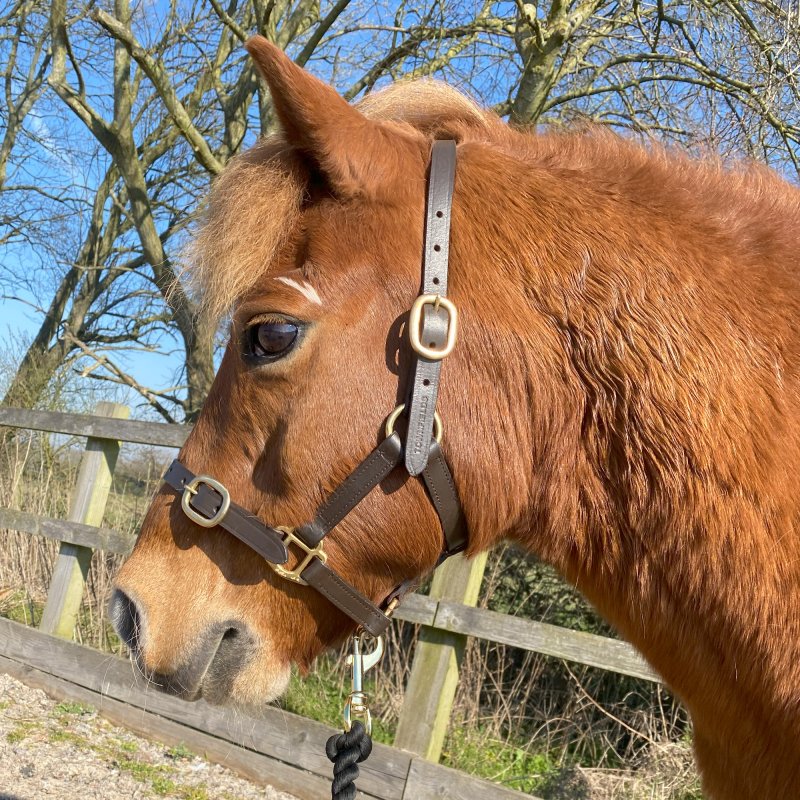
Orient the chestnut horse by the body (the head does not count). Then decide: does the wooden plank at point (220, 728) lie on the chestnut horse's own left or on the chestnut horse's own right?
on the chestnut horse's own right

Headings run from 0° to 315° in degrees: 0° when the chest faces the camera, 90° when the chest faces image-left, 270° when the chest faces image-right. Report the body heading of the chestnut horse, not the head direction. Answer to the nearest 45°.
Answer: approximately 90°
